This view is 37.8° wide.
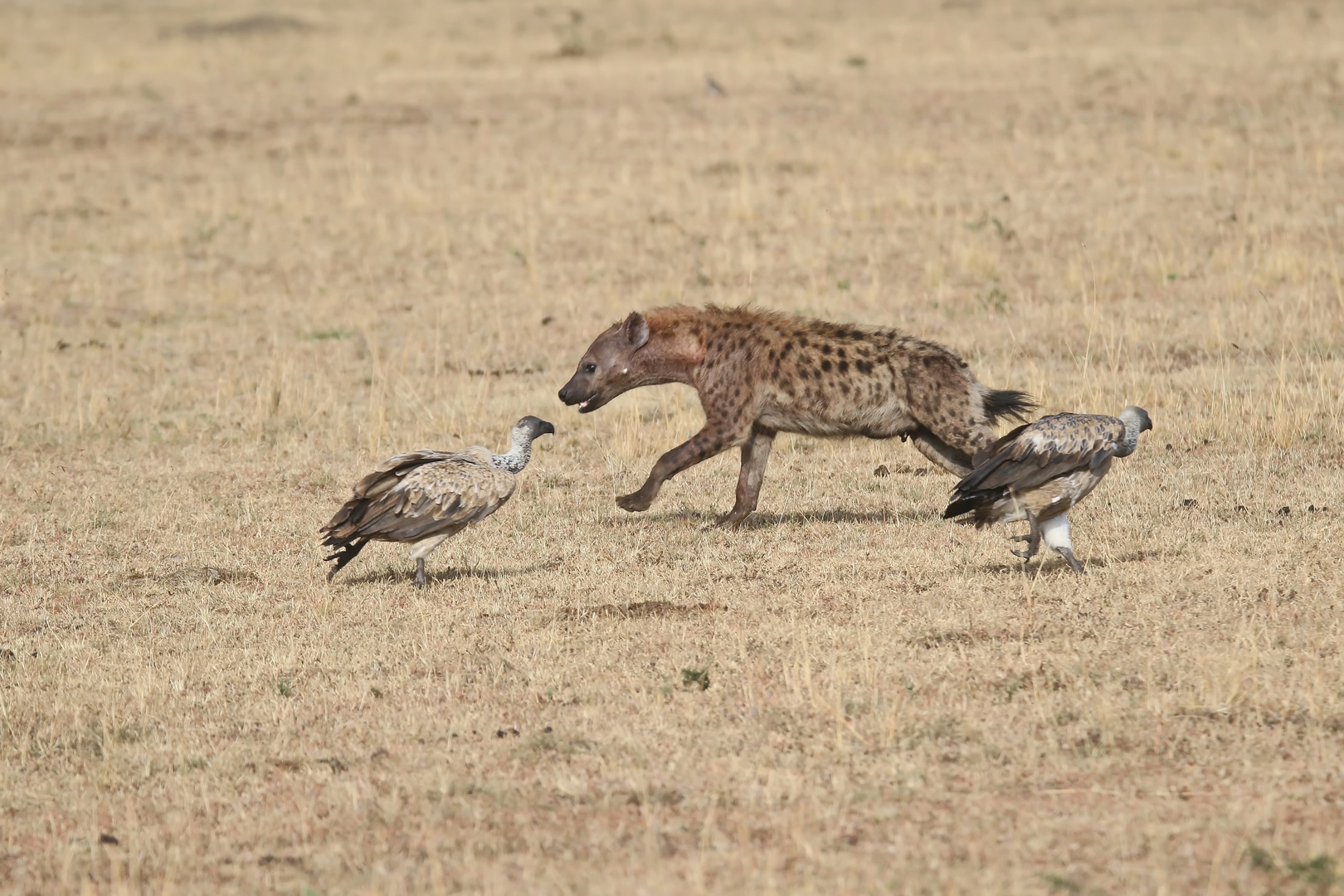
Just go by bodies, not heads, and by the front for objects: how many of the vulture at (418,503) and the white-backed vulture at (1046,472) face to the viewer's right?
2

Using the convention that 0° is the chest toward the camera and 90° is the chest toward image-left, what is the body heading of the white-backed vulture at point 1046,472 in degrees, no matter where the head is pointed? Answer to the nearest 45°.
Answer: approximately 270°

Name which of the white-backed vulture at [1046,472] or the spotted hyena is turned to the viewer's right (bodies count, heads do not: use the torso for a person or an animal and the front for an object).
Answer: the white-backed vulture

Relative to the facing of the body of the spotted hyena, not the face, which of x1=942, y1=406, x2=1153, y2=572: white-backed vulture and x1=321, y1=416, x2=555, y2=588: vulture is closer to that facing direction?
the vulture

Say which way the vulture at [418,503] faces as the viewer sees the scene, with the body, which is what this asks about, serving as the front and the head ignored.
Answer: to the viewer's right

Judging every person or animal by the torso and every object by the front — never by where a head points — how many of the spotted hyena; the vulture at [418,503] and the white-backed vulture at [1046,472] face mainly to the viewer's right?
2

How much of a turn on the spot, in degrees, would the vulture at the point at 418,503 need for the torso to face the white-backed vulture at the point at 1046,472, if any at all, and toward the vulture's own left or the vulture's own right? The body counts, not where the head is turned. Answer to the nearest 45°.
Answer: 0° — it already faces it

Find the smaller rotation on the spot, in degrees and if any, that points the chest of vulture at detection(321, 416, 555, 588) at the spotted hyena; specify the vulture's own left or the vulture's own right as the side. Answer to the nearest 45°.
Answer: approximately 45° to the vulture's own left

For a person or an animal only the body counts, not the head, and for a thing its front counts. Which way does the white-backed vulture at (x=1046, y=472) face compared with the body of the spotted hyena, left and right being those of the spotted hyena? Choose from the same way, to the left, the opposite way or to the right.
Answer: the opposite way

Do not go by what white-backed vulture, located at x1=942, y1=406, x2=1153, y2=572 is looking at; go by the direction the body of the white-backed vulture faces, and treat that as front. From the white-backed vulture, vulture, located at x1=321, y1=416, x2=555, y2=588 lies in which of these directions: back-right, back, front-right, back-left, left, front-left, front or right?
back

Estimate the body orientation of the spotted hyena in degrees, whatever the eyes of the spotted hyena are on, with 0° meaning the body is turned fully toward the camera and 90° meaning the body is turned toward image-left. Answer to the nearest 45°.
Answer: approximately 90°

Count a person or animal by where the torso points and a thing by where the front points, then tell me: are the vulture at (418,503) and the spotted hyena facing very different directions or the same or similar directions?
very different directions
